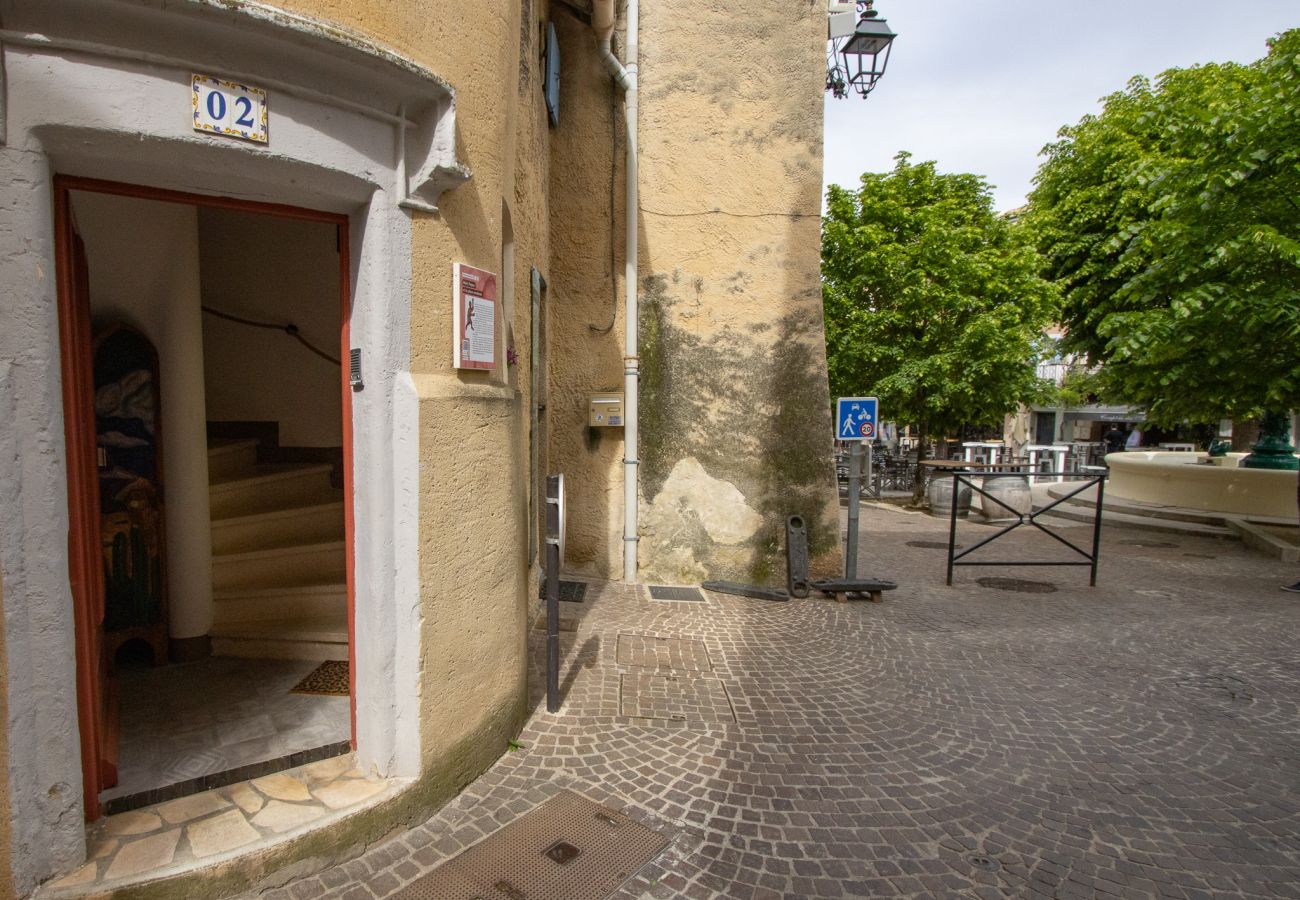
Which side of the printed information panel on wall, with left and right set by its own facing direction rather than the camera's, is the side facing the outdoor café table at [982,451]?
left

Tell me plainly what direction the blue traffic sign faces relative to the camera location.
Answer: facing the viewer

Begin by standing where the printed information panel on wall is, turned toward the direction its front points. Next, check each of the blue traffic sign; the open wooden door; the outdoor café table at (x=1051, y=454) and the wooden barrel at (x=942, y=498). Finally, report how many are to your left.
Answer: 3

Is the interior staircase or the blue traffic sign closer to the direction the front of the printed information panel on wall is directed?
the blue traffic sign

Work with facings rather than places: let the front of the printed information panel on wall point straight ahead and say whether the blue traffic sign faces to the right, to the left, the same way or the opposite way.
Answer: to the right

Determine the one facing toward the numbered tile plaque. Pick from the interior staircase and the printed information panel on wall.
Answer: the interior staircase

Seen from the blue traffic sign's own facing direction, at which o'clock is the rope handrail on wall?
The rope handrail on wall is roughly at 2 o'clock from the blue traffic sign.

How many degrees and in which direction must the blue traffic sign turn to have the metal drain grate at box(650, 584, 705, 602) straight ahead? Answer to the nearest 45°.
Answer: approximately 45° to its right

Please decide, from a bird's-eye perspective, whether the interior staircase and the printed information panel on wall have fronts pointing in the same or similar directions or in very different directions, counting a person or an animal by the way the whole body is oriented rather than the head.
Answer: same or similar directions

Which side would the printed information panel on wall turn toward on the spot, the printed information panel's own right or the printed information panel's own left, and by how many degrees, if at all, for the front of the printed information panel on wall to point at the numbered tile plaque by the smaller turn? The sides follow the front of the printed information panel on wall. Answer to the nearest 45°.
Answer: approximately 90° to the printed information panel's own right

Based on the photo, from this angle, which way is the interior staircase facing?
toward the camera

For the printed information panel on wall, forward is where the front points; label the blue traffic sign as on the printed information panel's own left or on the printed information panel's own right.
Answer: on the printed information panel's own left

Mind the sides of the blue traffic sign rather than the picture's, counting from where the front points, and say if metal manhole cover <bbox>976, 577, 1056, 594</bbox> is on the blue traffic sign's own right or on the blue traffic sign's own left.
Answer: on the blue traffic sign's own left

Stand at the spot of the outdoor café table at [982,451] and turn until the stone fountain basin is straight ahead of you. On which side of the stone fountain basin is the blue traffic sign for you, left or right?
right

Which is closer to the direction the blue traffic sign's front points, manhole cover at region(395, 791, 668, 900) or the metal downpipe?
the manhole cover

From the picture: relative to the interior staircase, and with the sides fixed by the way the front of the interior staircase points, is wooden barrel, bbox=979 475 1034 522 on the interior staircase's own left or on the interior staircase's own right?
on the interior staircase's own left

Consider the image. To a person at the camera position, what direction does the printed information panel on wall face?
facing the viewer and to the right of the viewer

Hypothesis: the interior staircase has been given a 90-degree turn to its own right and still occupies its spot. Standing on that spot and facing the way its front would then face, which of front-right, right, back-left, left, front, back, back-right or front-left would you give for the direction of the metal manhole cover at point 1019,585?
back

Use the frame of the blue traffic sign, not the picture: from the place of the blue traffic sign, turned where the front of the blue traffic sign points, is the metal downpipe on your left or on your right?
on your right

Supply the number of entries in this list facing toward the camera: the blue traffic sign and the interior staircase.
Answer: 2

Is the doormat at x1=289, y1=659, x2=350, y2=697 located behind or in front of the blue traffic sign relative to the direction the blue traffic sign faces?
in front
